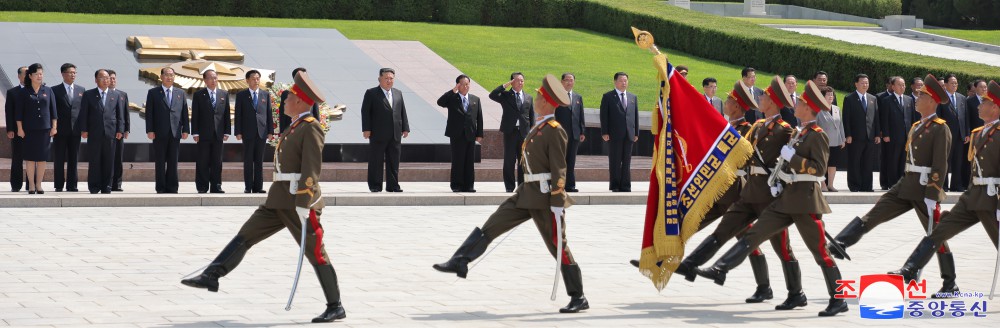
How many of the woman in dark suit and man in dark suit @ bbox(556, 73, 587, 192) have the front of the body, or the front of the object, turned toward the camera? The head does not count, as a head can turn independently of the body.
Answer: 2

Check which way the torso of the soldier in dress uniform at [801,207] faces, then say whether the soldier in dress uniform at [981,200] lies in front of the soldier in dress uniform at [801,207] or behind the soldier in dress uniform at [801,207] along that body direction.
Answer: behind

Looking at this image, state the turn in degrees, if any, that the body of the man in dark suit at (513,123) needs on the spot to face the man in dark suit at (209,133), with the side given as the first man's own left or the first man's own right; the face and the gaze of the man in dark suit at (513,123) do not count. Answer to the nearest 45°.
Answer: approximately 90° to the first man's own right

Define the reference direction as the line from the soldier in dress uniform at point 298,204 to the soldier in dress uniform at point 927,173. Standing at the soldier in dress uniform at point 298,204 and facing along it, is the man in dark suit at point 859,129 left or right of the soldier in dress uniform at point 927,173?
left

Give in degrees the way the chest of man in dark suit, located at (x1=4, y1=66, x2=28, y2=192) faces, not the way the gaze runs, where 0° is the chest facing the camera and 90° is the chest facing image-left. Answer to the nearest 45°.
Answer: approximately 0°

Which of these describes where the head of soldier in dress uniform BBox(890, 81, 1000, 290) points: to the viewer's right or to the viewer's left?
to the viewer's left

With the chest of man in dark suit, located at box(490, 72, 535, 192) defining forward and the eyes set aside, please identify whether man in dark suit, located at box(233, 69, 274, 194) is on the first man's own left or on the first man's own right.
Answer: on the first man's own right
